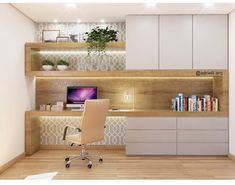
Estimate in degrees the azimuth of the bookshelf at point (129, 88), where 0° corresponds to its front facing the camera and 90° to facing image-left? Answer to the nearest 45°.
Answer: approximately 0°

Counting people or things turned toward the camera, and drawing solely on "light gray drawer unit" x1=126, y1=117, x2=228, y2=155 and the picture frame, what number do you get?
2
